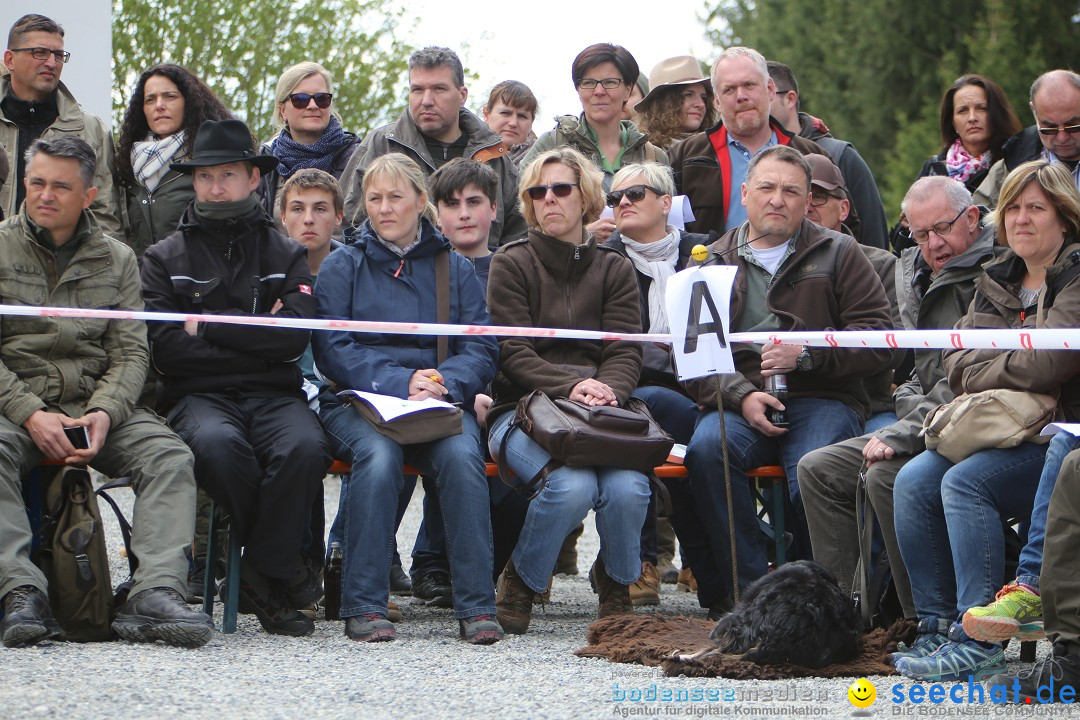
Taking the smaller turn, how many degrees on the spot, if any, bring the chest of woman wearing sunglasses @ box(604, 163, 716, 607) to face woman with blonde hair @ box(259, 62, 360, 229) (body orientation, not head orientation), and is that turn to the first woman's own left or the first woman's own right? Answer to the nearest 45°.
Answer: approximately 90° to the first woman's own right

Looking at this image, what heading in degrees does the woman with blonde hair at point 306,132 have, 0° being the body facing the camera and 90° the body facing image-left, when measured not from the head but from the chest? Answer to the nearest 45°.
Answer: approximately 0°

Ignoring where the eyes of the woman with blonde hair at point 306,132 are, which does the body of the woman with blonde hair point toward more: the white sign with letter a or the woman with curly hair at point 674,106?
the white sign with letter a

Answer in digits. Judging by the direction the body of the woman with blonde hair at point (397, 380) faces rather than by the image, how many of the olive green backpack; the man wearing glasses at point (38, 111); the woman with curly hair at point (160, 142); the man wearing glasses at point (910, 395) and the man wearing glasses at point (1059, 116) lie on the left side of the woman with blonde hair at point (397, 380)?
2
